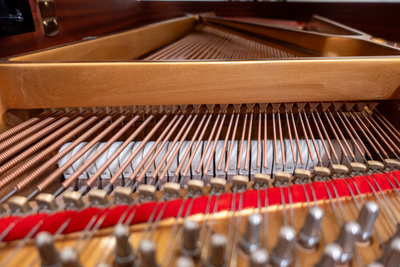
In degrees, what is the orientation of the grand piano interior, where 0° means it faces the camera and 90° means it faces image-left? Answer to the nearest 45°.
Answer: approximately 0°
